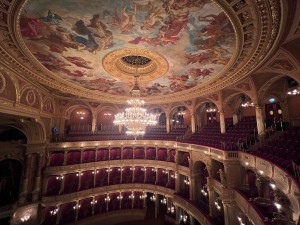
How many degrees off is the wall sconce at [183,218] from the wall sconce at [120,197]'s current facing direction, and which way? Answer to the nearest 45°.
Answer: approximately 45° to its left

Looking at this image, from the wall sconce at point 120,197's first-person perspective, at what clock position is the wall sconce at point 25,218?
the wall sconce at point 25,218 is roughly at 2 o'clock from the wall sconce at point 120,197.

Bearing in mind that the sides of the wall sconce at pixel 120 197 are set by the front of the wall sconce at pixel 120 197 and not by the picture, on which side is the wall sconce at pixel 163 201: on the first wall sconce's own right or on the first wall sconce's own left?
on the first wall sconce's own left

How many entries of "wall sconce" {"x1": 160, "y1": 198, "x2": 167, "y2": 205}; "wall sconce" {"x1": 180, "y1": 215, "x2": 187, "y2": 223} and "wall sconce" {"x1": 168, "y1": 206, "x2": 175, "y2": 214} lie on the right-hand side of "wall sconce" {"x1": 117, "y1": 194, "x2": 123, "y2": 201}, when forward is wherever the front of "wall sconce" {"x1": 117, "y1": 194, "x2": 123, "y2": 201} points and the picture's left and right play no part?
0

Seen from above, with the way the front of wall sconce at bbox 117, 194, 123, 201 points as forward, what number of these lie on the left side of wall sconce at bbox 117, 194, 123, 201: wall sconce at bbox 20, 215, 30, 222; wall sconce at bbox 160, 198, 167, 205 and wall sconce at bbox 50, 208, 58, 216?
1

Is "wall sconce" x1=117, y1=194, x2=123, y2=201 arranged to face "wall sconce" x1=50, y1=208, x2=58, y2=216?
no

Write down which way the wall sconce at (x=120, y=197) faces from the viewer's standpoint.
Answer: facing the viewer

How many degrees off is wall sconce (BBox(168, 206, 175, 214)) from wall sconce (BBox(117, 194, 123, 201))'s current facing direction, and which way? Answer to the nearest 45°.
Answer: approximately 90° to its left
